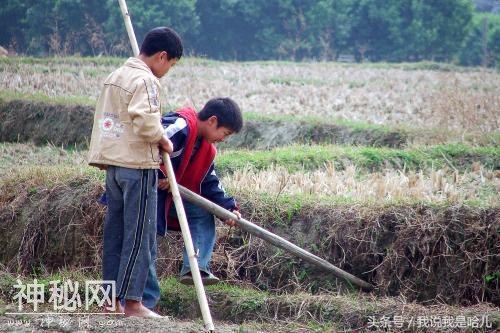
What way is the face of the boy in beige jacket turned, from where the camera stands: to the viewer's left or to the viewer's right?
to the viewer's right

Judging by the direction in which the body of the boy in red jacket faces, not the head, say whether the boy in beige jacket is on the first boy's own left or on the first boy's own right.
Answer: on the first boy's own right

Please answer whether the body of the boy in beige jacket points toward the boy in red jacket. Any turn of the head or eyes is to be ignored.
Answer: yes

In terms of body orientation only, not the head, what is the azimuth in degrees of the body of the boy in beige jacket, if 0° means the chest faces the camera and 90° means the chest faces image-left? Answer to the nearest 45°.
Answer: approximately 225°
